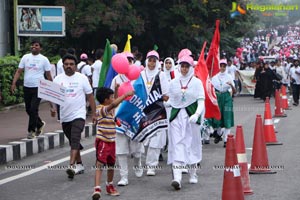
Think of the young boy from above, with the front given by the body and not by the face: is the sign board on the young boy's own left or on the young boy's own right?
on the young boy's own left

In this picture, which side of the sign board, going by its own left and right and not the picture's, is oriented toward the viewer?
front

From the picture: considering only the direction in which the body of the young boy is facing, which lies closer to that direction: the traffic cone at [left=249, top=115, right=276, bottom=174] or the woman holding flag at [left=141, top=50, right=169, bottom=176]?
the traffic cone

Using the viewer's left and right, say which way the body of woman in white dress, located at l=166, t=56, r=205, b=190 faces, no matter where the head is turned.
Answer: facing the viewer

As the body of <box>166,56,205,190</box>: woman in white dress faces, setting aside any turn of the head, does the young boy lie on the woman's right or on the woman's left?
on the woman's right

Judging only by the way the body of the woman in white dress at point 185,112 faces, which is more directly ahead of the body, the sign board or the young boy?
the young boy

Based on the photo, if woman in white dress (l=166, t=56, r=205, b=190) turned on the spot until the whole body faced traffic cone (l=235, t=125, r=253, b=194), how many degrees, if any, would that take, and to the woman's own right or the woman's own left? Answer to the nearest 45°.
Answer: approximately 45° to the woman's own left

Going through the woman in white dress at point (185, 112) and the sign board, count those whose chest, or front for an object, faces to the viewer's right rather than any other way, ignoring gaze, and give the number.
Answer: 0
